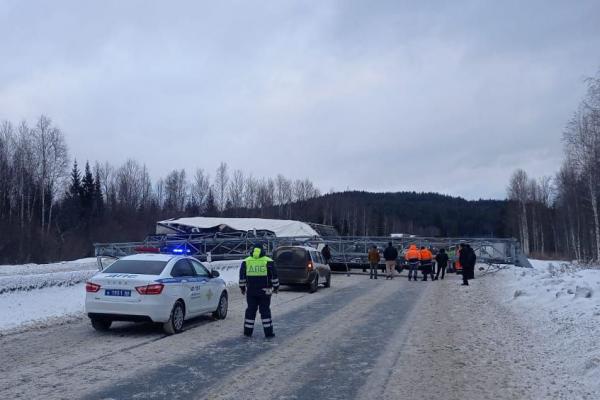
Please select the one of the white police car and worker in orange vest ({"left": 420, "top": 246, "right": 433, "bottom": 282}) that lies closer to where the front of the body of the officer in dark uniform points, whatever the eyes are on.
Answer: the worker in orange vest

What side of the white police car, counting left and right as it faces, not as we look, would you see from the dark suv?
front

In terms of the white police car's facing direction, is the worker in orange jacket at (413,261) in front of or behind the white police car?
in front

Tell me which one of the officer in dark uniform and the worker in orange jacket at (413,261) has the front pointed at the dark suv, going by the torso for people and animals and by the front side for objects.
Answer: the officer in dark uniform

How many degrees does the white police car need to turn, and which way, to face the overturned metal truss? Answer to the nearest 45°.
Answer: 0° — it already faces it

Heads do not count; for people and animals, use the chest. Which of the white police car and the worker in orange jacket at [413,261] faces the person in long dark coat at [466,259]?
the white police car

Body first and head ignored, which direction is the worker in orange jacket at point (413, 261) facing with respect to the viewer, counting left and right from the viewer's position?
facing away from the viewer

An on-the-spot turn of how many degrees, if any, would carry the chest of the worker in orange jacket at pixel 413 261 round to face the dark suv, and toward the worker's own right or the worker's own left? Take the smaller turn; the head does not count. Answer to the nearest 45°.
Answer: approximately 135° to the worker's own left

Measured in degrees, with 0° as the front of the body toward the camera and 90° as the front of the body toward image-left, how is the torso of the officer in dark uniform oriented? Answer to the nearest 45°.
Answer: approximately 180°

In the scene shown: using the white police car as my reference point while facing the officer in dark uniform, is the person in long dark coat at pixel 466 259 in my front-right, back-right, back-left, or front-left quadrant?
front-left

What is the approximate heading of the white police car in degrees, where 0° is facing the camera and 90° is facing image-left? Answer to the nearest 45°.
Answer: approximately 225°
